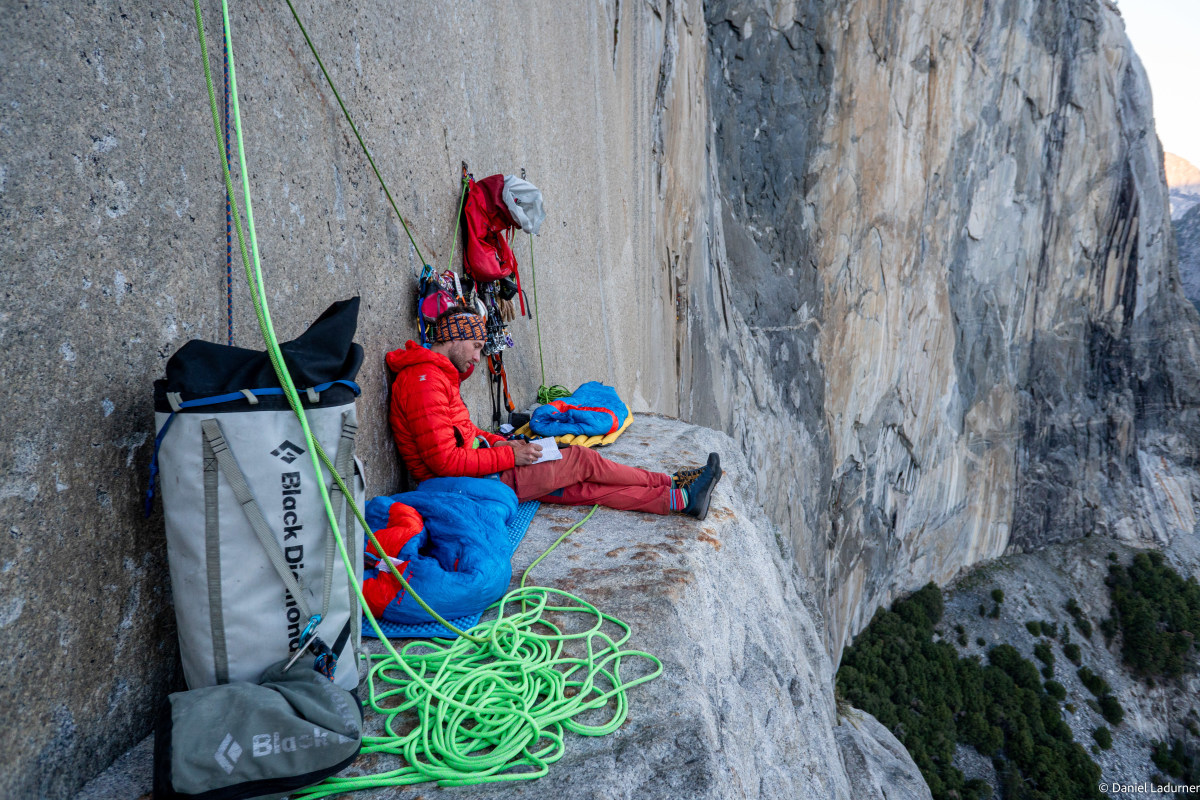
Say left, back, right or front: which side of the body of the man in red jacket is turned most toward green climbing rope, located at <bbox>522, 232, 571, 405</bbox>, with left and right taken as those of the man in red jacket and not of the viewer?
left

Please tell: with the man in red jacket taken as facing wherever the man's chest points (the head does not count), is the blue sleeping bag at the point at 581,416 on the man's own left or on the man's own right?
on the man's own left

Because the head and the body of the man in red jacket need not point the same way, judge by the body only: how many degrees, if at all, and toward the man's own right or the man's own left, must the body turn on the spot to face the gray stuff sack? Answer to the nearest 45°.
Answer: approximately 90° to the man's own right

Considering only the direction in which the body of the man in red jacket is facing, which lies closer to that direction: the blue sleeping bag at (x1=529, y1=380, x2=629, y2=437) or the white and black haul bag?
the blue sleeping bag

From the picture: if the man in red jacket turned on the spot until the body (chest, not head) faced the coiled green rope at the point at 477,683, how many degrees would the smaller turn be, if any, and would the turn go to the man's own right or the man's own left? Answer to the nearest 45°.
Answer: approximately 90° to the man's own right

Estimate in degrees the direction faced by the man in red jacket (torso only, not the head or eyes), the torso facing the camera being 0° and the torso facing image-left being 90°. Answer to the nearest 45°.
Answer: approximately 270°

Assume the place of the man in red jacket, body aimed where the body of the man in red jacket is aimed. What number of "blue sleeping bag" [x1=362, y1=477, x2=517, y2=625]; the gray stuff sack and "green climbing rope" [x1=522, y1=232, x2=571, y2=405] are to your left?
1

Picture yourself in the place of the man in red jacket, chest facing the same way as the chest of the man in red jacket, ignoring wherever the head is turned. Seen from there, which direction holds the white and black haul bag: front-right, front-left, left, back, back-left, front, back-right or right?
right

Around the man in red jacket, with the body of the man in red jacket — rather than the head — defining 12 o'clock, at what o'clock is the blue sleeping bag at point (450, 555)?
The blue sleeping bag is roughly at 3 o'clock from the man in red jacket.
